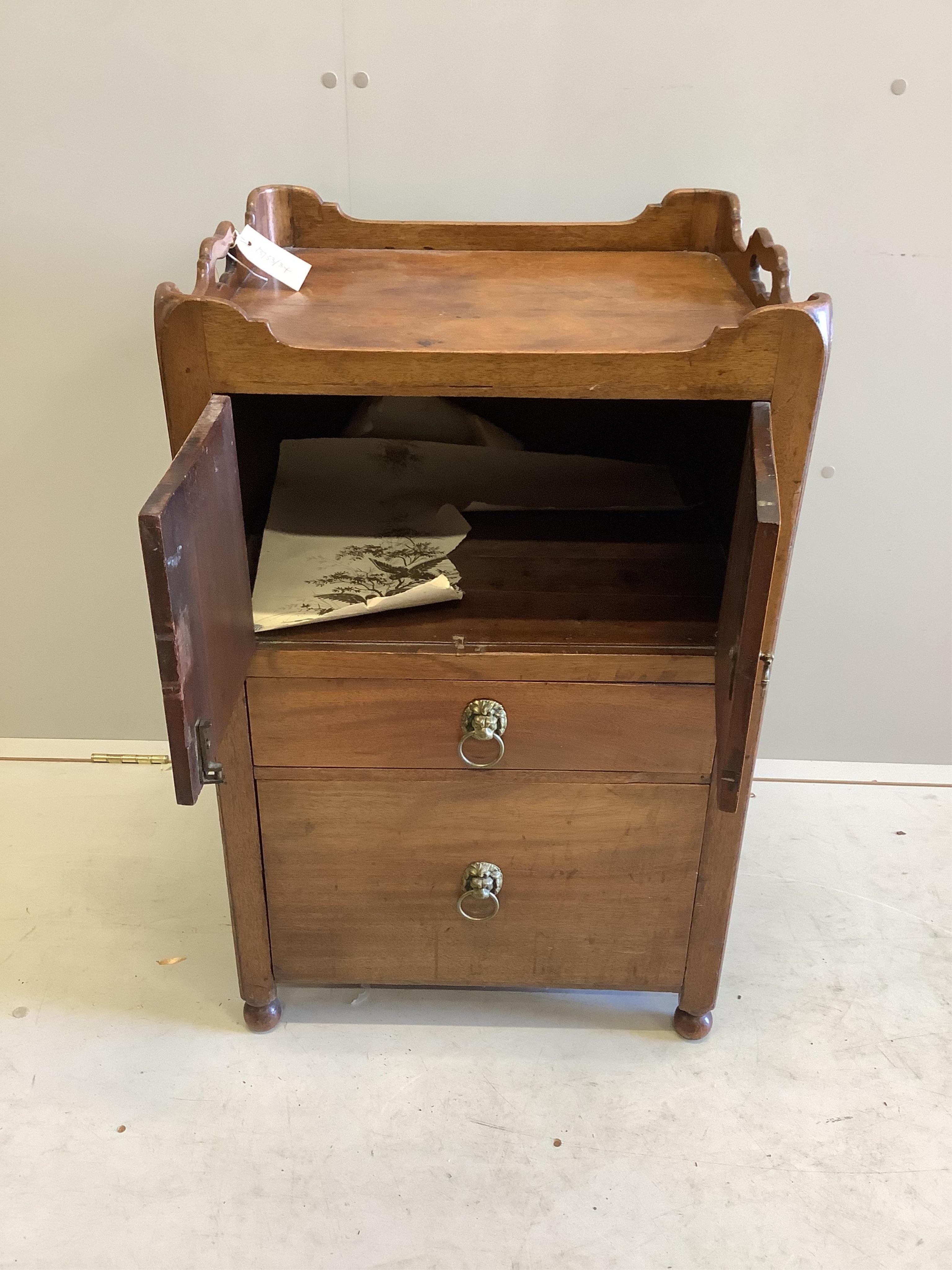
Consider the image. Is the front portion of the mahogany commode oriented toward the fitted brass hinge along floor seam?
no

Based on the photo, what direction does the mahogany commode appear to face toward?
toward the camera
